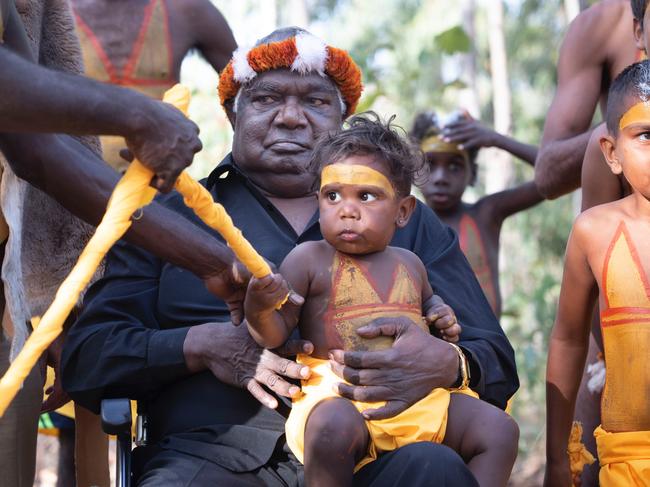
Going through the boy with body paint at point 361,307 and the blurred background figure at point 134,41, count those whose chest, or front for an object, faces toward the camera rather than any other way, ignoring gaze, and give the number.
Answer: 2

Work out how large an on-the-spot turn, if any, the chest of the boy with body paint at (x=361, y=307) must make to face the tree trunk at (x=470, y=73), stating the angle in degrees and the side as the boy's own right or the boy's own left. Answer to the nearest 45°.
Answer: approximately 180°

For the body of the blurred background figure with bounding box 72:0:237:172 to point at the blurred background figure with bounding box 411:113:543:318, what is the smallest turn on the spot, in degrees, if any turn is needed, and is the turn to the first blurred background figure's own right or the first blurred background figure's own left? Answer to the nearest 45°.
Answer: approximately 135° to the first blurred background figure's own left

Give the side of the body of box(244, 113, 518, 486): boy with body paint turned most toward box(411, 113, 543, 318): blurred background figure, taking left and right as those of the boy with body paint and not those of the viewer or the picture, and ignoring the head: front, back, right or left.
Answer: back

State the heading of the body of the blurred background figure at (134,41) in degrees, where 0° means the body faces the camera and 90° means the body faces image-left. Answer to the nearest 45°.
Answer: approximately 0°
